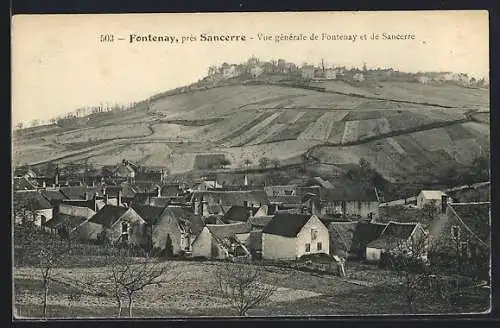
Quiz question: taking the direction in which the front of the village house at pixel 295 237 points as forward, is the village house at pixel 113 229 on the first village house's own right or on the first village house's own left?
on the first village house's own right

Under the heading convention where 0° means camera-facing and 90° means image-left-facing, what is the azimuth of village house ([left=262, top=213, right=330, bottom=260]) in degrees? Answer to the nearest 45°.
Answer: approximately 315°

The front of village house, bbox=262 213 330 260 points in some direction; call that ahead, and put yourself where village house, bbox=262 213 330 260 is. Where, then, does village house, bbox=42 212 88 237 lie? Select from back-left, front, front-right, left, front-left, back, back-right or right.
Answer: back-right
